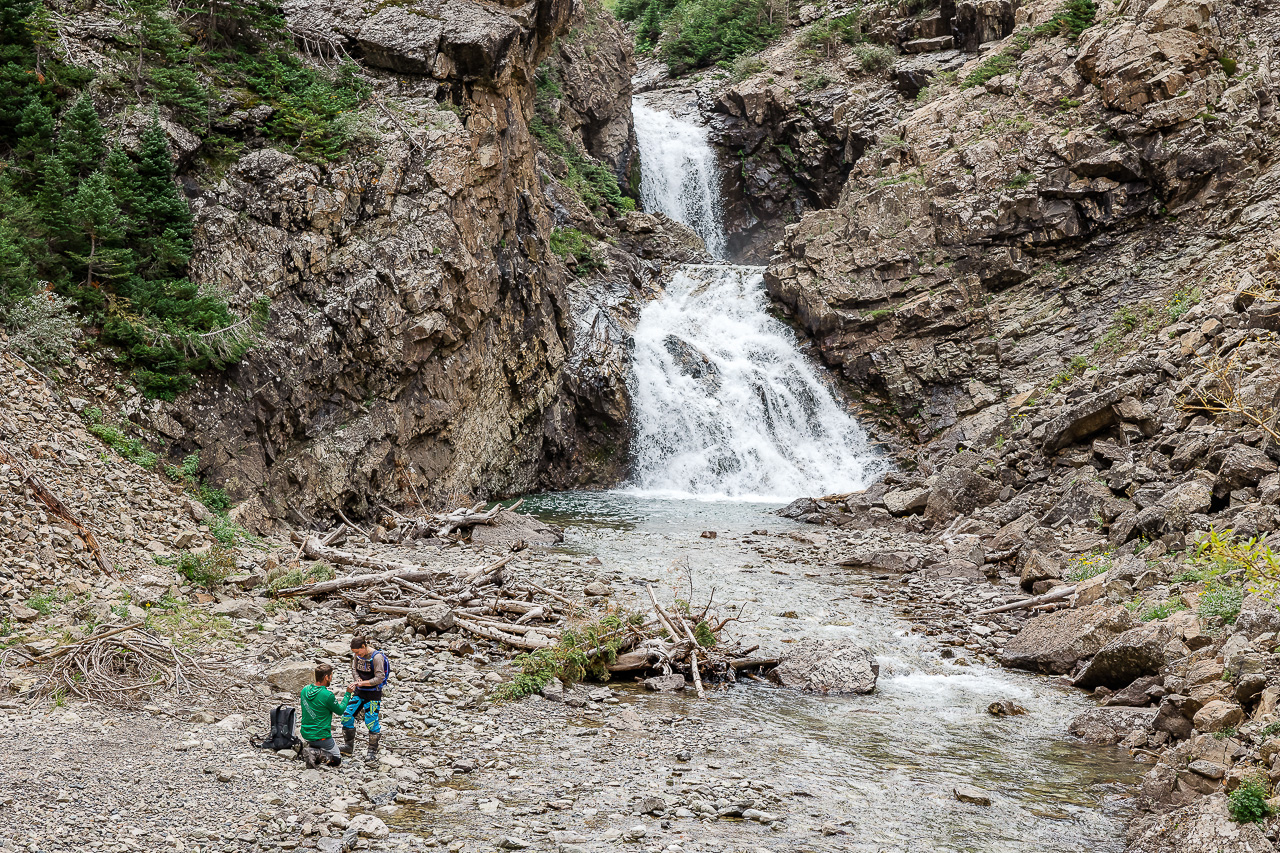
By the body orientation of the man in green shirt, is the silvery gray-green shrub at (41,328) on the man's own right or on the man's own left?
on the man's own left

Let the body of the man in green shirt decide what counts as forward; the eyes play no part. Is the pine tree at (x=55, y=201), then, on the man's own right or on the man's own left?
on the man's own left

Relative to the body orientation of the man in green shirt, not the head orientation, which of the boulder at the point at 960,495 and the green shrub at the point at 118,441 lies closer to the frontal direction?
the boulder

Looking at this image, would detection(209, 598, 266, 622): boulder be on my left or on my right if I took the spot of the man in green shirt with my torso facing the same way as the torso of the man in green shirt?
on my left

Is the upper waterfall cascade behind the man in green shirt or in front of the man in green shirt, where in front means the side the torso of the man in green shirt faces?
in front

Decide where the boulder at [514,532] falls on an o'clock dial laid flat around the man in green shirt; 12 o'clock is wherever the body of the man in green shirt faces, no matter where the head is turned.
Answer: The boulder is roughly at 11 o'clock from the man in green shirt.

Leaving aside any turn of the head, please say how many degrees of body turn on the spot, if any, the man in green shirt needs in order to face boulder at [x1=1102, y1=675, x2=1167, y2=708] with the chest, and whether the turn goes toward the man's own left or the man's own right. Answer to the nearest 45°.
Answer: approximately 45° to the man's own right

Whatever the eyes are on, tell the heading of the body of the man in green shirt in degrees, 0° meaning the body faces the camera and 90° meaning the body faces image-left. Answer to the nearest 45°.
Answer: approximately 225°
